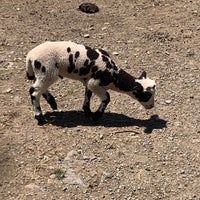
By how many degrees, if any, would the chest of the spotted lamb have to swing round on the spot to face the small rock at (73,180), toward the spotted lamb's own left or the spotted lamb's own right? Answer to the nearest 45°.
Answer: approximately 90° to the spotted lamb's own right

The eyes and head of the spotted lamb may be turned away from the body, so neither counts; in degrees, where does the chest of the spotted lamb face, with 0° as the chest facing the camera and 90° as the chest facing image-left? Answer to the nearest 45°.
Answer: approximately 270°

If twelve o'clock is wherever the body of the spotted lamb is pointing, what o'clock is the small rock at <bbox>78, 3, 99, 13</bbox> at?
The small rock is roughly at 9 o'clock from the spotted lamb.
